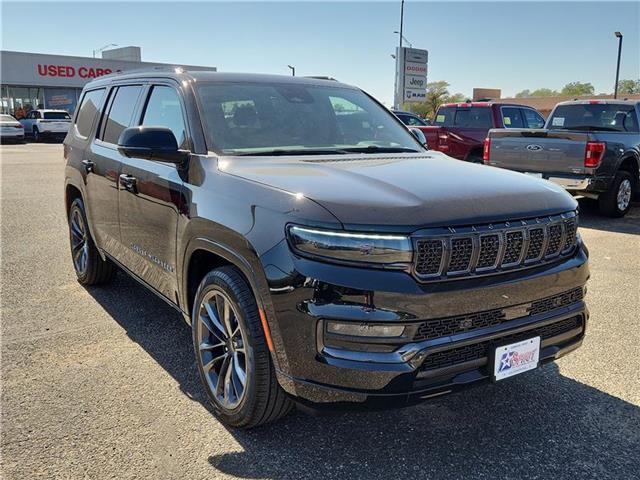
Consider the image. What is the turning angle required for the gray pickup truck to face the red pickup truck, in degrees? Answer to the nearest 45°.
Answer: approximately 90° to its left

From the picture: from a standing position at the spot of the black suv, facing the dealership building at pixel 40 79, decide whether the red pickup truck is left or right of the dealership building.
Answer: right

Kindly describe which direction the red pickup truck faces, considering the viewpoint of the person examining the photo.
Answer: facing away from the viewer and to the right of the viewer

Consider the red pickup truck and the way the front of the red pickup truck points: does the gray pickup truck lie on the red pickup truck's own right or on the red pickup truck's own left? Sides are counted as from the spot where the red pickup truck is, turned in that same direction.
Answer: on the red pickup truck's own right

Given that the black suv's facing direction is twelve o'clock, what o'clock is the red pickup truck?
The red pickup truck is roughly at 8 o'clock from the black suv.

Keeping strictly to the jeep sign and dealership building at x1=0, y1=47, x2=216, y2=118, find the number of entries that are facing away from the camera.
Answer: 0

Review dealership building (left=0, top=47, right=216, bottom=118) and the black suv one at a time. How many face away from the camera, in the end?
0

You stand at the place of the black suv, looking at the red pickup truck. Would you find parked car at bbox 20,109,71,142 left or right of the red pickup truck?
left

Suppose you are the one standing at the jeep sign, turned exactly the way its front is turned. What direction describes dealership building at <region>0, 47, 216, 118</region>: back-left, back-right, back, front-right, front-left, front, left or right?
back-right

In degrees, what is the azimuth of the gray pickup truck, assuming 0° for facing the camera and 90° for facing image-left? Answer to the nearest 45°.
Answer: approximately 225°

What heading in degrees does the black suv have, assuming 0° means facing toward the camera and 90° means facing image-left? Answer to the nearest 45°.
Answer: approximately 315°

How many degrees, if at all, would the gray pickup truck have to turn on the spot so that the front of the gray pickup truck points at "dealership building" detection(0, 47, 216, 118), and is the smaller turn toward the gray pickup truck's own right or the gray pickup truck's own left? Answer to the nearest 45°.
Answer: approximately 90° to the gray pickup truck's own left
